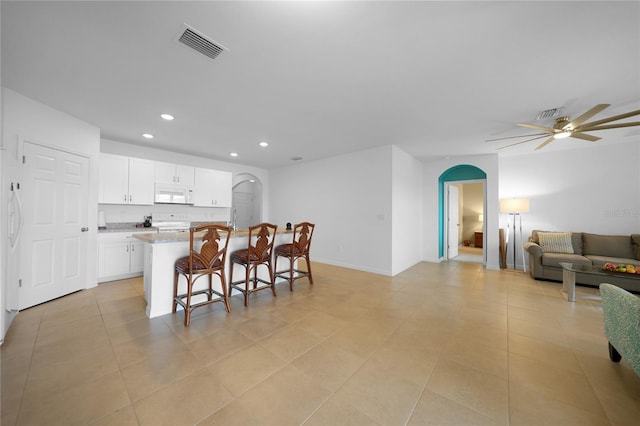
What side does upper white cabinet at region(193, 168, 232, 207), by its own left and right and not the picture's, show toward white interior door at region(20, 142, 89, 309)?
right

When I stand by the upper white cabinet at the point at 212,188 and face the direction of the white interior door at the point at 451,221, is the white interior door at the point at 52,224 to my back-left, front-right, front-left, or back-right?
back-right

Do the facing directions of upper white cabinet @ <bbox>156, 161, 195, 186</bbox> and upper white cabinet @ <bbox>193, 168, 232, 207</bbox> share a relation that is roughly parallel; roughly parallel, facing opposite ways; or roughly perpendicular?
roughly parallel

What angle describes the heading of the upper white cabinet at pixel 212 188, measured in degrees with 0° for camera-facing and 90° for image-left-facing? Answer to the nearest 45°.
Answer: approximately 315°

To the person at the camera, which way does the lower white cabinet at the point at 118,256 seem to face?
facing the viewer and to the right of the viewer

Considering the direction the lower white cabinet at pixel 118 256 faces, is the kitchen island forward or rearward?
forward

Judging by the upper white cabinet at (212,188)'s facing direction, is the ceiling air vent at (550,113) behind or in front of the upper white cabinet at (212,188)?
in front

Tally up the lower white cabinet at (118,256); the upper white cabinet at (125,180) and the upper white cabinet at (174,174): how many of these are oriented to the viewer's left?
0

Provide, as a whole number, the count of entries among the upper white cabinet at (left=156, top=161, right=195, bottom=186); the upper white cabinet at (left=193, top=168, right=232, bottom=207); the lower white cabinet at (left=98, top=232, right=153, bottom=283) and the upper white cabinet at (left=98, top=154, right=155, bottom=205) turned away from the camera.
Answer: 0
